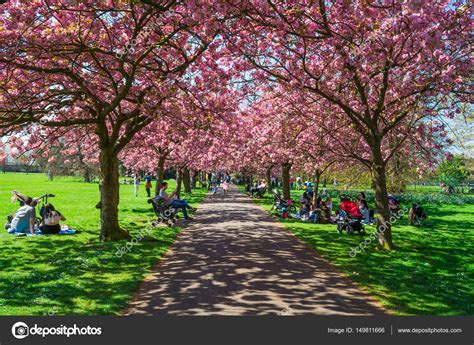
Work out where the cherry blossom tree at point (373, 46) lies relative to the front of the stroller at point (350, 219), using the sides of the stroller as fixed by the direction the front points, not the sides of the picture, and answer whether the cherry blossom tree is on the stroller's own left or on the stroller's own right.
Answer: on the stroller's own left

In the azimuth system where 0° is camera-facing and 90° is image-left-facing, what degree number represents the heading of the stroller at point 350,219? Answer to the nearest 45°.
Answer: approximately 45°

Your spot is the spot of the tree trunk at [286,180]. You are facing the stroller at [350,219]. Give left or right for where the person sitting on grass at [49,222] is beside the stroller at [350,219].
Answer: right

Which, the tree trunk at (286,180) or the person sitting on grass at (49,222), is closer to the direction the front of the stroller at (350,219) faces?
the person sitting on grass

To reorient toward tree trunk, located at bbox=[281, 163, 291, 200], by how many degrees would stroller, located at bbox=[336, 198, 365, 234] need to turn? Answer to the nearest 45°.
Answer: approximately 135° to its right

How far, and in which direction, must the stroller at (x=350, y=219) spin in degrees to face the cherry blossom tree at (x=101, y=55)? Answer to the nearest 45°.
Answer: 0° — it already faces it

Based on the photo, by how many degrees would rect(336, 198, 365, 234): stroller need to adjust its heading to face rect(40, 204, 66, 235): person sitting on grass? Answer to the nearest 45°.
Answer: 0° — it already faces them
